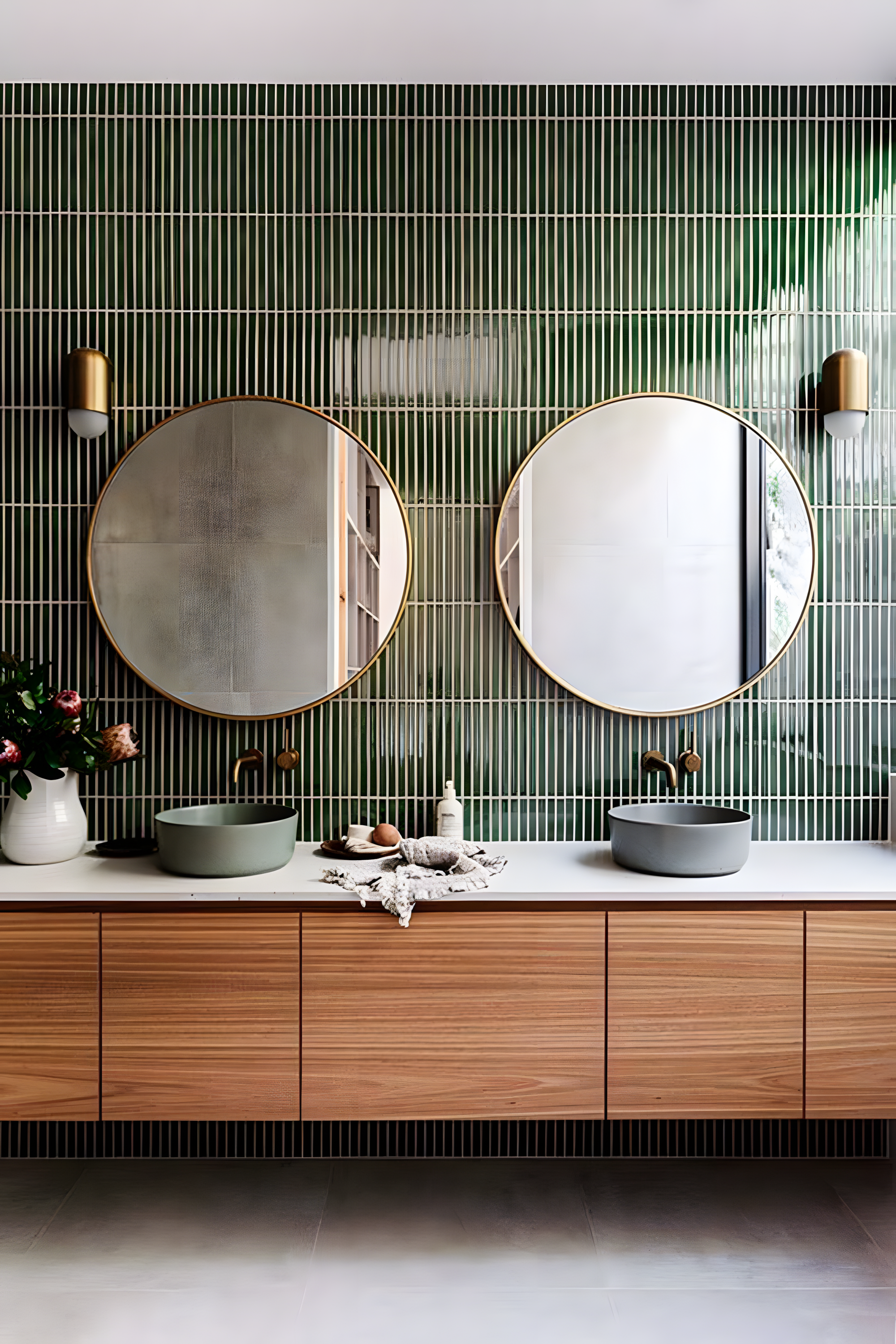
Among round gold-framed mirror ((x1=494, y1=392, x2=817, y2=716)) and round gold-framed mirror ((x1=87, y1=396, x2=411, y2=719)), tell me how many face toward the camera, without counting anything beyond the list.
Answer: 2

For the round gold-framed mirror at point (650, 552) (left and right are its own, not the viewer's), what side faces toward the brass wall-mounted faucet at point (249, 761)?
right

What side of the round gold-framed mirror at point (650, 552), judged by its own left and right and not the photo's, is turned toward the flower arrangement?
right

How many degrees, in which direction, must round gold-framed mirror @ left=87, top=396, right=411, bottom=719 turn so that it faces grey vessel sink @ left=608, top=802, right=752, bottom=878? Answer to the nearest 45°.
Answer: approximately 45° to its left

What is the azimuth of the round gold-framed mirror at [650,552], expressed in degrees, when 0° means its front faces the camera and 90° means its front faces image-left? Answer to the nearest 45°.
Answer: approximately 0°
